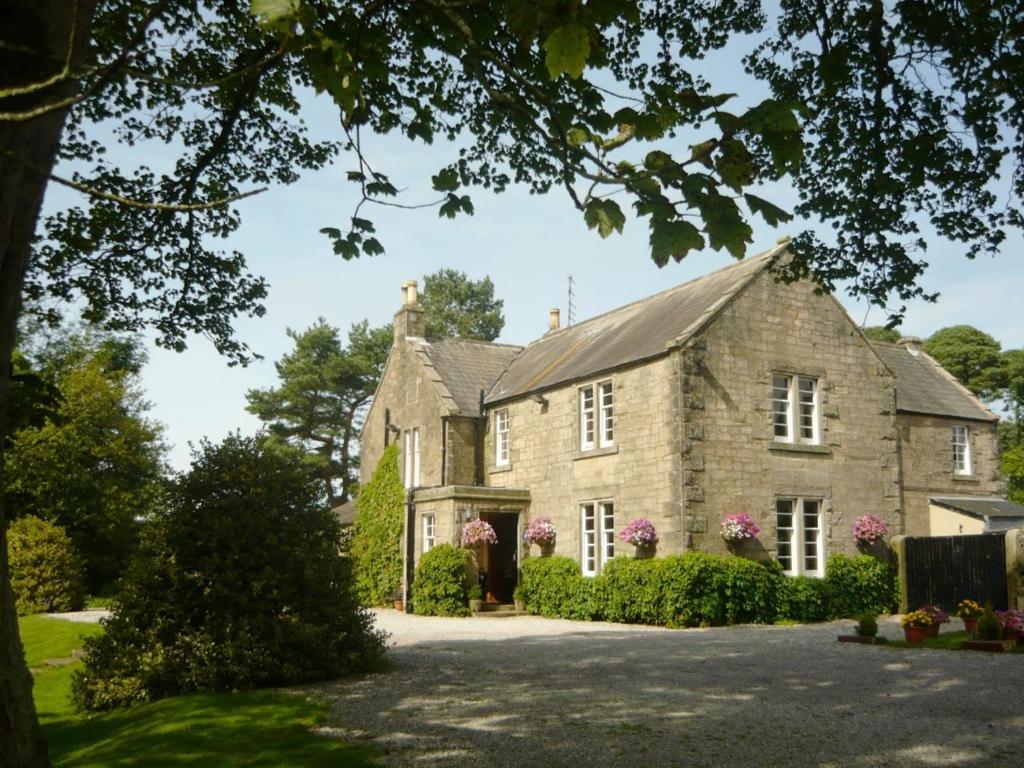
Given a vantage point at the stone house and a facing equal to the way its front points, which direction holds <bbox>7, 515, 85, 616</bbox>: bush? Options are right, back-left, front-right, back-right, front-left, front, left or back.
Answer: front-right

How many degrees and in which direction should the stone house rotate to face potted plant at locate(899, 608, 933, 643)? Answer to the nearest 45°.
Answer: approximately 45° to its left

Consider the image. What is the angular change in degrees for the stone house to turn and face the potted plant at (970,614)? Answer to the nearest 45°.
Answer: approximately 90° to its left

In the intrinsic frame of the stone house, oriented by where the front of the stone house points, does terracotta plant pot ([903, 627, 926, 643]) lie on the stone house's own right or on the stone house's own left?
on the stone house's own left

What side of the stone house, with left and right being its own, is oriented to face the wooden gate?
left

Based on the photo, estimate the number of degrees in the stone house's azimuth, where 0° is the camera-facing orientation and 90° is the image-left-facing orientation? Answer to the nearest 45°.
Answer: approximately 45°
